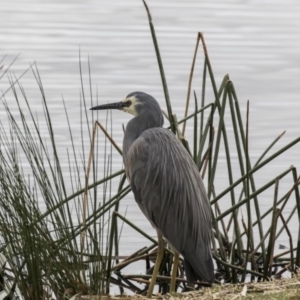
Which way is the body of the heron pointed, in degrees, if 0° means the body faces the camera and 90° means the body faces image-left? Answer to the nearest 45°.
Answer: approximately 90°
